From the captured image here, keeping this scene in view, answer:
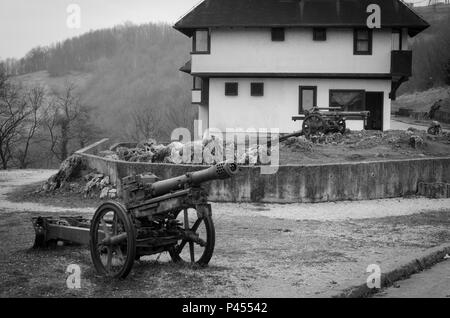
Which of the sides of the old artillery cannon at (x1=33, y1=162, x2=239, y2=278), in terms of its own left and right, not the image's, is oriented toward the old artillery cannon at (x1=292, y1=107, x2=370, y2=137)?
left

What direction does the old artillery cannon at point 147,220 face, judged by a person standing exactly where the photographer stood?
facing the viewer and to the right of the viewer

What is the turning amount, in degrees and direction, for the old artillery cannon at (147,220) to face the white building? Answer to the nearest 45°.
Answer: approximately 135° to its left

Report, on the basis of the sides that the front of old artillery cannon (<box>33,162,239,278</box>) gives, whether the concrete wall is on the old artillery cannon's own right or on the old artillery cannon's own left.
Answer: on the old artillery cannon's own left
